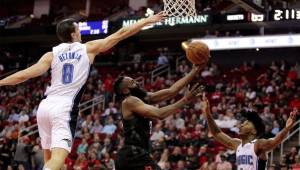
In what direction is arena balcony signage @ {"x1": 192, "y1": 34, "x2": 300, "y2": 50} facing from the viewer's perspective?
toward the camera

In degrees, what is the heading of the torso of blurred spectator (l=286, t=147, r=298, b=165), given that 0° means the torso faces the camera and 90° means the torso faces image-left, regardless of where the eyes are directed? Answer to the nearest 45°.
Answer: approximately 45°

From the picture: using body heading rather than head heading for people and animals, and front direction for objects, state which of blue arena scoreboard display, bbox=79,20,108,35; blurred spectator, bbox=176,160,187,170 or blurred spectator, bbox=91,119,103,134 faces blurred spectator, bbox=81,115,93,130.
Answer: the blue arena scoreboard display

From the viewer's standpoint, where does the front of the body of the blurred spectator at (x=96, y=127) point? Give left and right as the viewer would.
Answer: facing the viewer

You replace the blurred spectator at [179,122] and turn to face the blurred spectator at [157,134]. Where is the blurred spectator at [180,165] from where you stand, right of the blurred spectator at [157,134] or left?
left

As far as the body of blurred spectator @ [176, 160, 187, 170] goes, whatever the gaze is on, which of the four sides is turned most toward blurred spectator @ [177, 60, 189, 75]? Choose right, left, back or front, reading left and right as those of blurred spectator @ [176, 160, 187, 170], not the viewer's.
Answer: back

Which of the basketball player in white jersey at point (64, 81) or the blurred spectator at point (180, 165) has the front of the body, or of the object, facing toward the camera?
the blurred spectator

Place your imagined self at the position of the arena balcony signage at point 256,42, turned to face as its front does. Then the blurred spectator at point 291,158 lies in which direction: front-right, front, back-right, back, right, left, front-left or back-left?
front

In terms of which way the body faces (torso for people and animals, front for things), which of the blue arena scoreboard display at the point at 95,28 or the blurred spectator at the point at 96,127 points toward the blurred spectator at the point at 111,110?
the blue arena scoreboard display

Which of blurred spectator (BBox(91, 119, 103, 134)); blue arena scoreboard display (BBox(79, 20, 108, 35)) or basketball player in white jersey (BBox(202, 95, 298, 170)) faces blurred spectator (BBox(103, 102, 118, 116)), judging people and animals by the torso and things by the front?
the blue arena scoreboard display

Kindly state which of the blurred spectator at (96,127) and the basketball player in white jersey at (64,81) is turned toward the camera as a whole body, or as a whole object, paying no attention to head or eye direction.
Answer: the blurred spectator

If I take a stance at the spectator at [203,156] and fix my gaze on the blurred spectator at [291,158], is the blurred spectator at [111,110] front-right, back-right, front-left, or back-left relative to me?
back-left

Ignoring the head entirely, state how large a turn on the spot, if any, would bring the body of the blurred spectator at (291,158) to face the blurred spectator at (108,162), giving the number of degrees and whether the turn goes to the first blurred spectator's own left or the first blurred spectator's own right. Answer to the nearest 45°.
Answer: approximately 45° to the first blurred spectator's own right

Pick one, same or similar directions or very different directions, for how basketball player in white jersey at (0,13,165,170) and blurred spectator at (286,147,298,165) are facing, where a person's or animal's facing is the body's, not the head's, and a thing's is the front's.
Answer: very different directions

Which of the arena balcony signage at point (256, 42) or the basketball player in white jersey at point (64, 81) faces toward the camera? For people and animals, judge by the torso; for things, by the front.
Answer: the arena balcony signage
